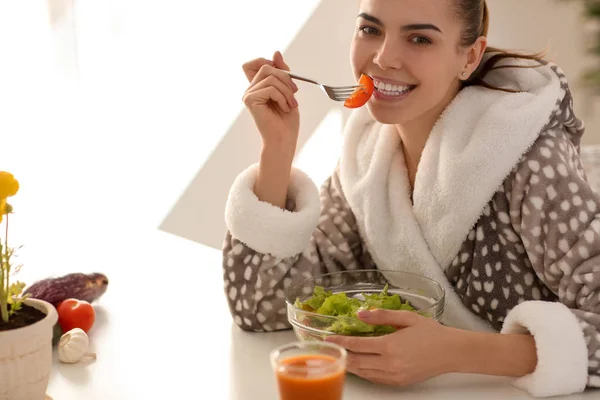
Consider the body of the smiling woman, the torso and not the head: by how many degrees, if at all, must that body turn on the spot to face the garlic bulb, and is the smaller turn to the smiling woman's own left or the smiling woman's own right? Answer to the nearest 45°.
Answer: approximately 45° to the smiling woman's own right

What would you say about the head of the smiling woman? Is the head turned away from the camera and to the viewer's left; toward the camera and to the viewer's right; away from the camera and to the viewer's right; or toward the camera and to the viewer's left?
toward the camera and to the viewer's left

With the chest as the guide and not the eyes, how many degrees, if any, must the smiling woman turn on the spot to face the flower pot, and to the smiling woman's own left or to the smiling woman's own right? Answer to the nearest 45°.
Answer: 0° — they already face it

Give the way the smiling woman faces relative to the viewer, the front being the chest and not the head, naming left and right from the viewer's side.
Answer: facing the viewer and to the left of the viewer

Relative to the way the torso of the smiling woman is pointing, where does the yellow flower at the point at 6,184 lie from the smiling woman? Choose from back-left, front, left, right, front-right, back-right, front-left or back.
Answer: front

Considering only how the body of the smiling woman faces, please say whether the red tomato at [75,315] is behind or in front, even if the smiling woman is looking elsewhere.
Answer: in front
